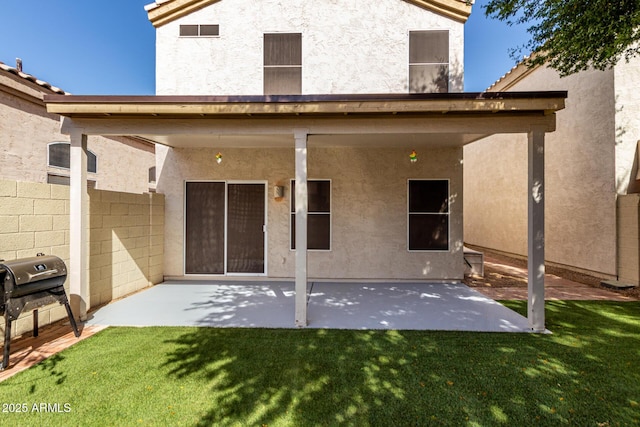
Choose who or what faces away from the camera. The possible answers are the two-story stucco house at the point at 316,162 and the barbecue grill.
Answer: the two-story stucco house

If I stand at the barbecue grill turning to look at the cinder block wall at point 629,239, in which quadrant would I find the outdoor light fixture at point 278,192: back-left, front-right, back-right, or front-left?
front-left

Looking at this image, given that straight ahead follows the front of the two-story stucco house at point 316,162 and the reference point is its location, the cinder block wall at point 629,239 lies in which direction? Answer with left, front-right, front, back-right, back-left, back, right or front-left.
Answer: right

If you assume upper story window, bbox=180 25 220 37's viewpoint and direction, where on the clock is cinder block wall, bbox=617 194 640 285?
The cinder block wall is roughly at 10 o'clock from the upper story window.

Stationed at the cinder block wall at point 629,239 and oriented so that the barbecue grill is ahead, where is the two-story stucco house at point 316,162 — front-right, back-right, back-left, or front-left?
front-right

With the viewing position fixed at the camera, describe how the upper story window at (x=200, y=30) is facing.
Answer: facing the viewer

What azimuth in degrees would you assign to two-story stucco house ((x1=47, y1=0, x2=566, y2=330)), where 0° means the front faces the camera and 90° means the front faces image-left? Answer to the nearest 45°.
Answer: approximately 180°

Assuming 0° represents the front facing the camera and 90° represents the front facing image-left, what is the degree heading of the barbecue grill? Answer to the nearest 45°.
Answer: approximately 315°
